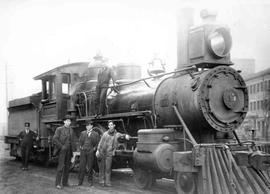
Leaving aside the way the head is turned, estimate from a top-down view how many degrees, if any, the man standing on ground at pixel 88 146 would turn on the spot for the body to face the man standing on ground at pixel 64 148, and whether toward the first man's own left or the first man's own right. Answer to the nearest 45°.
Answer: approximately 45° to the first man's own right

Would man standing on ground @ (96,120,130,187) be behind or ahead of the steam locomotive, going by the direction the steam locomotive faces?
ahead

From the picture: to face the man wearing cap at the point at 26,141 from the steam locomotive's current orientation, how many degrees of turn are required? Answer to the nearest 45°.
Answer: approximately 180°

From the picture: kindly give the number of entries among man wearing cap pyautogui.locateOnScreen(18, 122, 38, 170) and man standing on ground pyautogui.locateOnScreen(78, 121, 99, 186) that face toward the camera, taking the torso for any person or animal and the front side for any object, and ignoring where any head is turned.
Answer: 2

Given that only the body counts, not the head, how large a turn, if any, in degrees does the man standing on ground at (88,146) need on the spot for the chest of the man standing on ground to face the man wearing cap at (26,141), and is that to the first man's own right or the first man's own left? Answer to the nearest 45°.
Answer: approximately 135° to the first man's own right

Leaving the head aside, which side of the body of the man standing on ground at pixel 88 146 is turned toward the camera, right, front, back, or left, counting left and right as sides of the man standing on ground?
front

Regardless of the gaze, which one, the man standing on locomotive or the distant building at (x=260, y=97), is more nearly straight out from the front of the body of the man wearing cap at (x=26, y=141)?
the man standing on locomotive

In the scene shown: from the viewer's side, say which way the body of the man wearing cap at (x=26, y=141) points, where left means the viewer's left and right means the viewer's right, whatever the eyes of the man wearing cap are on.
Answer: facing the viewer

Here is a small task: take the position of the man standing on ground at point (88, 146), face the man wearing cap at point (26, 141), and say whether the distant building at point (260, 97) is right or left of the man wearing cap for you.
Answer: right

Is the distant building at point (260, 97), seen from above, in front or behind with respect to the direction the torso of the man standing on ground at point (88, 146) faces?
behind

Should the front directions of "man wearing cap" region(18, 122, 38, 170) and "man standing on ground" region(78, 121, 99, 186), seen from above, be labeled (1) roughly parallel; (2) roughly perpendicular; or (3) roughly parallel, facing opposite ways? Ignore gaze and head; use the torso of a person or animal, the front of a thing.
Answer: roughly parallel
